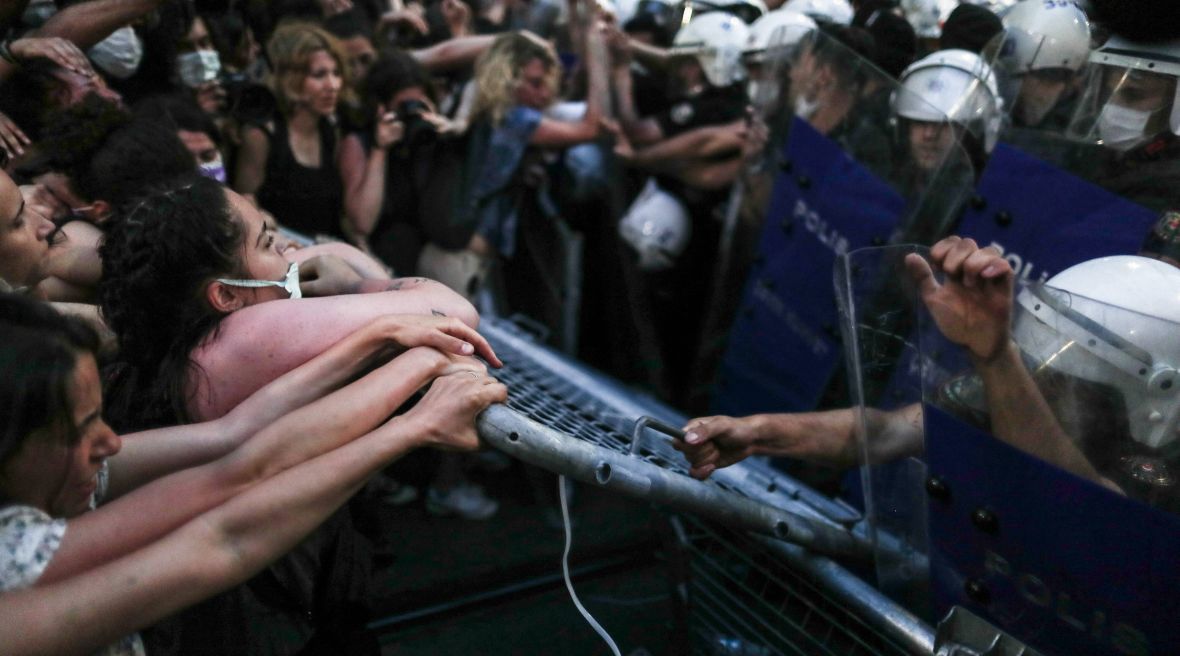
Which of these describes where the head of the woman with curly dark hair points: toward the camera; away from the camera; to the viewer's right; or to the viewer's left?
to the viewer's right

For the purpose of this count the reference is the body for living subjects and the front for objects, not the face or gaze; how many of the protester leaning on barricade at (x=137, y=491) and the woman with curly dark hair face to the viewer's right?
2

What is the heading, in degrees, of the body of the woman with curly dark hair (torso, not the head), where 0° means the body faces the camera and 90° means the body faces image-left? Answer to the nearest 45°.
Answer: approximately 270°

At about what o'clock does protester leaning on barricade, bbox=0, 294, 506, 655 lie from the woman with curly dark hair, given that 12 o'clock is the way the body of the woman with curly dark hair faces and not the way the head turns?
The protester leaning on barricade is roughly at 3 o'clock from the woman with curly dark hair.

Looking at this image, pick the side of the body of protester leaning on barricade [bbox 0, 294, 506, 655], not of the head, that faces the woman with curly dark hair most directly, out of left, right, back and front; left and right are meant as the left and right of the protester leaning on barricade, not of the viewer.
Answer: left

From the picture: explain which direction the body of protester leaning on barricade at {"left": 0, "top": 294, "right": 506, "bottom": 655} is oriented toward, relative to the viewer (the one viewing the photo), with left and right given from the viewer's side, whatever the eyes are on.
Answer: facing to the right of the viewer
